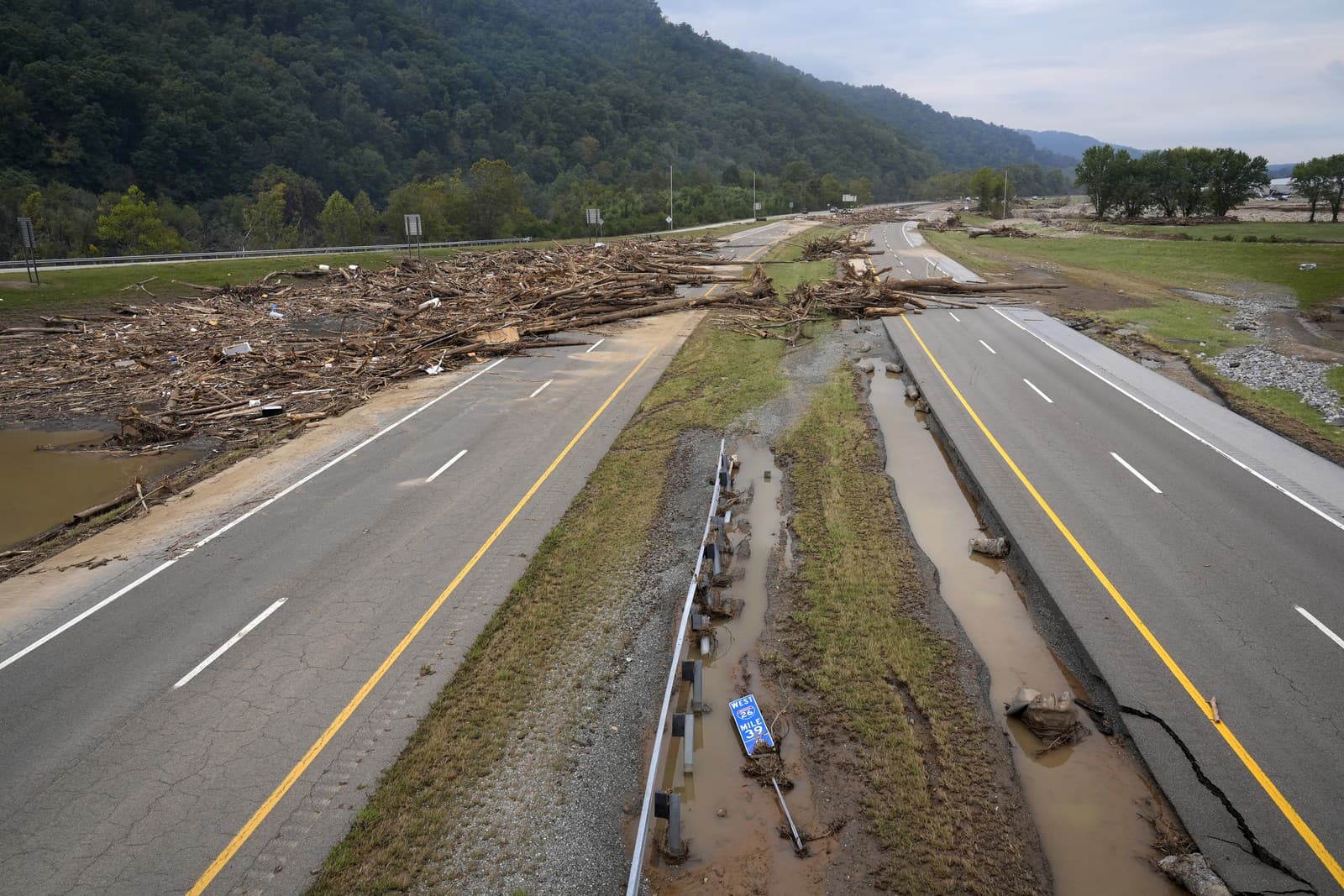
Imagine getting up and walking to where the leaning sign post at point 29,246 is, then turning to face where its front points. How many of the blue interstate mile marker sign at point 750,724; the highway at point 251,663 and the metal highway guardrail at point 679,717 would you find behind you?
3

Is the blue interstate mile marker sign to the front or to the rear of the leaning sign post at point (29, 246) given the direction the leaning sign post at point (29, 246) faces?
to the rear

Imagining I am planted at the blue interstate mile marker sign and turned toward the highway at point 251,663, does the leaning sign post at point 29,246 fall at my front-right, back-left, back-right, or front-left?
front-right

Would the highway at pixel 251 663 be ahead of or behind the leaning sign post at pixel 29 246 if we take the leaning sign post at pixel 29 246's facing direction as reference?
behind

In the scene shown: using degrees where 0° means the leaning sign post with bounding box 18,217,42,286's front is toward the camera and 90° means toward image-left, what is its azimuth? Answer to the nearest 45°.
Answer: approximately 180°

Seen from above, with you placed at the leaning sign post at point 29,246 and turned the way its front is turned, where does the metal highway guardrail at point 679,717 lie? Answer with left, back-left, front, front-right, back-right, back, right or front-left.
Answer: back

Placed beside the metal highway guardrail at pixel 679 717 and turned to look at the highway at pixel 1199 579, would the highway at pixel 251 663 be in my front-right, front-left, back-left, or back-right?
back-left
